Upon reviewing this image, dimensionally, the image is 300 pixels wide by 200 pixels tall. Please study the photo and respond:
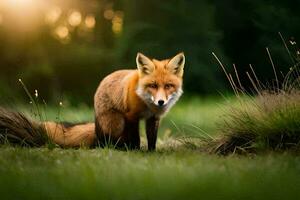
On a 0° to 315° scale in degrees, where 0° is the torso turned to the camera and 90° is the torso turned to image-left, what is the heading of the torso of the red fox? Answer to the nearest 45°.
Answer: approximately 315°
